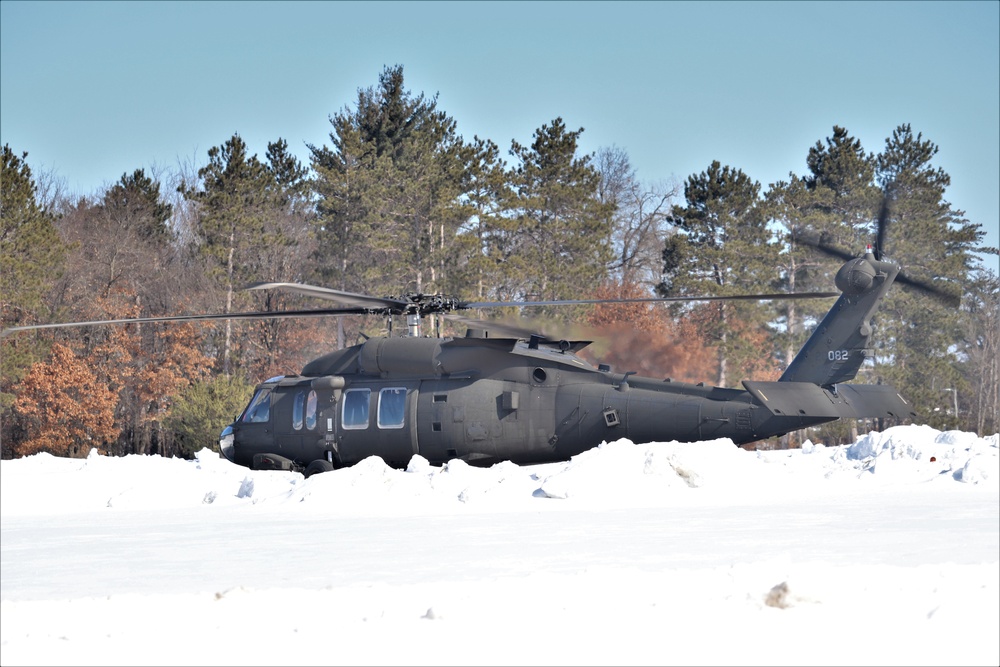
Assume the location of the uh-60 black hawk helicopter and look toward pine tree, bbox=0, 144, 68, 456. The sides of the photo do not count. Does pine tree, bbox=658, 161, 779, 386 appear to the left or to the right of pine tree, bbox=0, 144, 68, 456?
right

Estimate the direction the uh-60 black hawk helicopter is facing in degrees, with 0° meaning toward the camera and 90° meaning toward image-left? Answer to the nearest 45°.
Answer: approximately 90°

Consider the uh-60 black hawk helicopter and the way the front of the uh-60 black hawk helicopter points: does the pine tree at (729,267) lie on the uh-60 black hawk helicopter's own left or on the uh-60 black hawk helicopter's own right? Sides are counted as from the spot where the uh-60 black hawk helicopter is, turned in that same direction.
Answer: on the uh-60 black hawk helicopter's own right

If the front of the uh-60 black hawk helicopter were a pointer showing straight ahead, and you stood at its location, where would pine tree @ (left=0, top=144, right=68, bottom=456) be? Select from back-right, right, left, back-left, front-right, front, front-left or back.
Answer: front-right

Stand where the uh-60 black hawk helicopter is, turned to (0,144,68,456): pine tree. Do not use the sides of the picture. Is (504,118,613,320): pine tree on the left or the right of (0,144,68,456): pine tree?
right

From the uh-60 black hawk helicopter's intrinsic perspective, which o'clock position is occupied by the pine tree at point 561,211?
The pine tree is roughly at 3 o'clock from the uh-60 black hawk helicopter.
